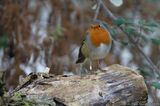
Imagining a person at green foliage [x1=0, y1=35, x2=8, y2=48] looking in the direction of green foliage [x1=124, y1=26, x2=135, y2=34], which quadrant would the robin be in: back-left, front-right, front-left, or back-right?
front-right

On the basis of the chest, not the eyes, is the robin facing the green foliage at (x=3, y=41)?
no

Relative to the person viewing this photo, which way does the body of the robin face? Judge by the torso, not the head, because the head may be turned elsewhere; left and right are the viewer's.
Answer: facing the viewer and to the right of the viewer

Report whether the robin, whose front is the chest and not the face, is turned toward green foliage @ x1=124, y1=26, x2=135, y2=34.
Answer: no

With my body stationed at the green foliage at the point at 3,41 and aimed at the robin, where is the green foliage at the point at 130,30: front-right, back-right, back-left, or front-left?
front-left
